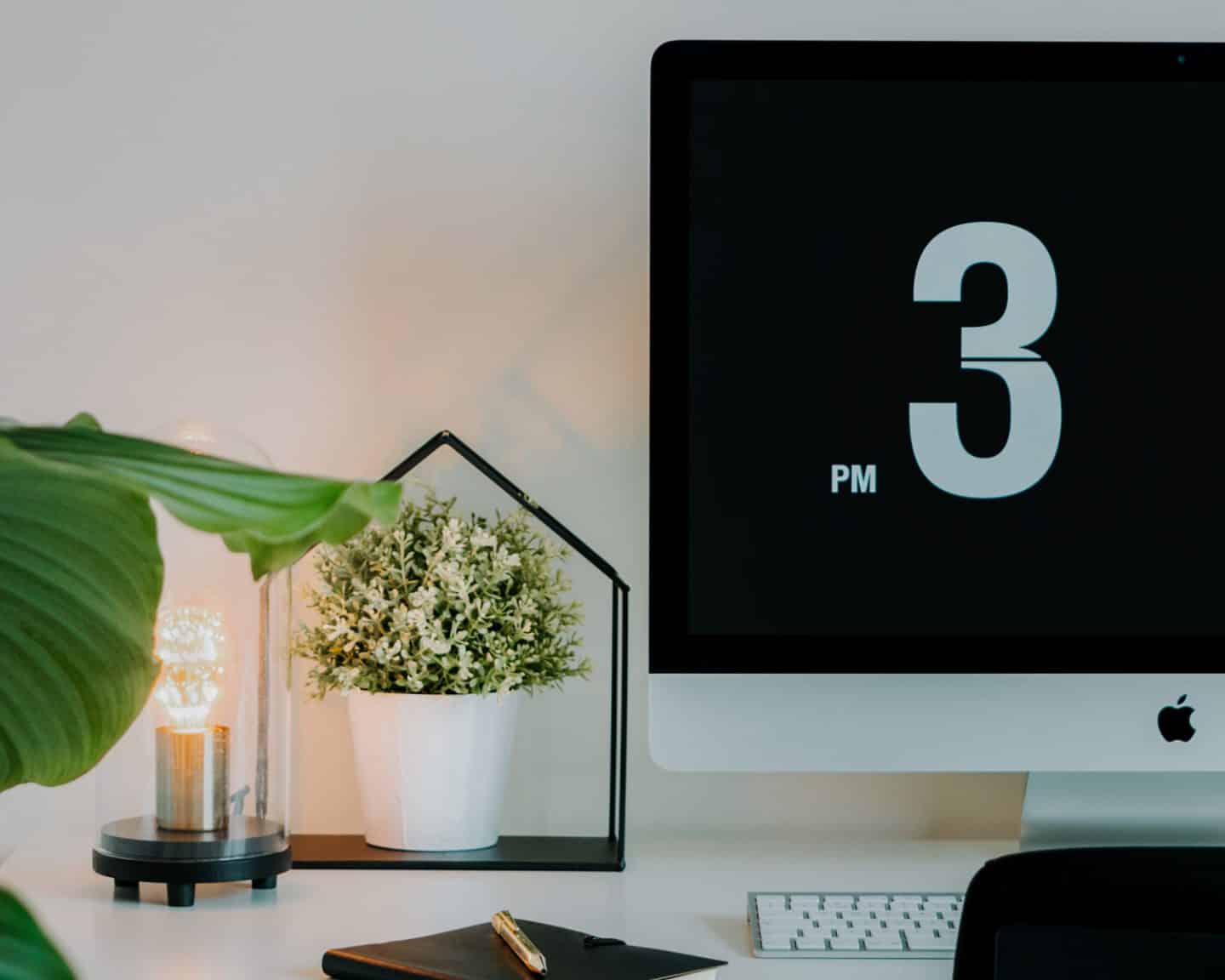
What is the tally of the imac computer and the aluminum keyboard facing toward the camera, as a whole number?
2

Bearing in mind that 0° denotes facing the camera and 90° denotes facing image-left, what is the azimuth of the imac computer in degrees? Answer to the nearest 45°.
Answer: approximately 0°

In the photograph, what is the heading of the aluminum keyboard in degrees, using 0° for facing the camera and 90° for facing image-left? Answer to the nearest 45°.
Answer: approximately 0°
